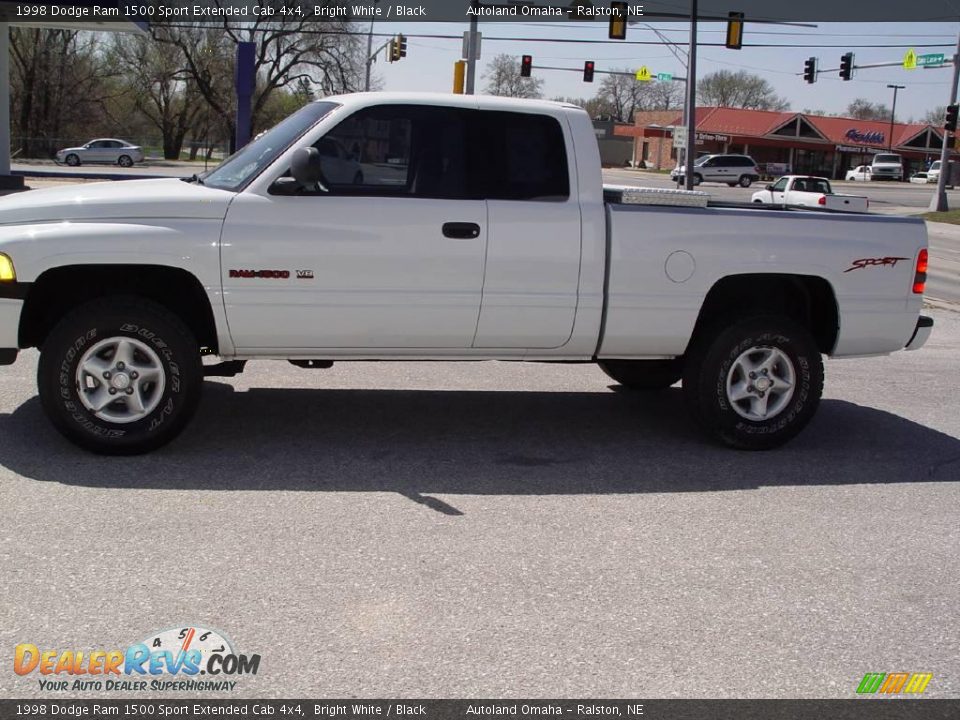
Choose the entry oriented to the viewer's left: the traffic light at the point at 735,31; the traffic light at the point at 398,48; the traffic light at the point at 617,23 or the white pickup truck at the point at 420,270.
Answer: the white pickup truck

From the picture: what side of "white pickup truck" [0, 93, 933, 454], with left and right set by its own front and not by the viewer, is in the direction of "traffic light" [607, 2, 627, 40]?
right

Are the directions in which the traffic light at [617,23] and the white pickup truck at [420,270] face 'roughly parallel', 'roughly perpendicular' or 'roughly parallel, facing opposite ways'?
roughly perpendicular

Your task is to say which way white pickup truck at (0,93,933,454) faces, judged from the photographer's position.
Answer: facing to the left of the viewer

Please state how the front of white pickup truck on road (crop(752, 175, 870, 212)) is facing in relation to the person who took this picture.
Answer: facing away from the viewer and to the left of the viewer

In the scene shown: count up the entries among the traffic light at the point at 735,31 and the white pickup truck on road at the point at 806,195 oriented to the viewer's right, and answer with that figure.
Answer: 0
